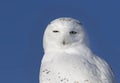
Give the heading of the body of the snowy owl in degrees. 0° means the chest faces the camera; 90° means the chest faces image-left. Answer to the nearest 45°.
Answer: approximately 45°
